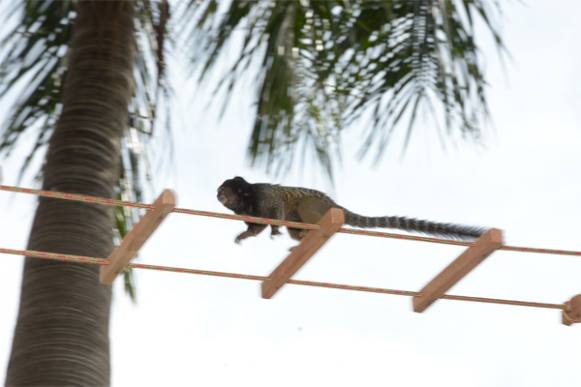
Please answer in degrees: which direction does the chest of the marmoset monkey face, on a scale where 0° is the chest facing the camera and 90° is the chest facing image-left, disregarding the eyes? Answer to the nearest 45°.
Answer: approximately 90°
